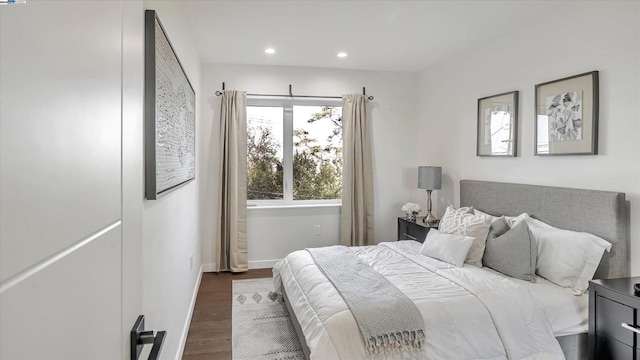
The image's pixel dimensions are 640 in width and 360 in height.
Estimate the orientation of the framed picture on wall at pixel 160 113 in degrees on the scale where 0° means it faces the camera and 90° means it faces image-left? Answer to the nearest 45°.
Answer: approximately 270°

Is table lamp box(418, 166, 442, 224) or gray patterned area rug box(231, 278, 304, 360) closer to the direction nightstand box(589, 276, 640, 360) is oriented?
the gray patterned area rug

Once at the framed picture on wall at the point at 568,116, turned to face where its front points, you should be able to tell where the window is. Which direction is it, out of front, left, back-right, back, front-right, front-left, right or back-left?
front-right

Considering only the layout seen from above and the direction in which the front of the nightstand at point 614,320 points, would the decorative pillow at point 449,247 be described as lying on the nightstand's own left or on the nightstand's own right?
on the nightstand's own right

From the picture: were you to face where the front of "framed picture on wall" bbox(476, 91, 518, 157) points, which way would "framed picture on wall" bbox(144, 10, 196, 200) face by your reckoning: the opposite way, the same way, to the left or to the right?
the opposite way

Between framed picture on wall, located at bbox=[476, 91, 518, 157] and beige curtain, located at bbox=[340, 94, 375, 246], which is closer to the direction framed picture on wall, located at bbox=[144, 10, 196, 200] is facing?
the framed picture on wall

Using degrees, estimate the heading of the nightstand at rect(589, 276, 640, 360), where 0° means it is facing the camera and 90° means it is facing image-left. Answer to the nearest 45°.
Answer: approximately 45°

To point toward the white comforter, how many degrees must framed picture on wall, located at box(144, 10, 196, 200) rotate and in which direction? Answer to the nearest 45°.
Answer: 0° — it already faces it

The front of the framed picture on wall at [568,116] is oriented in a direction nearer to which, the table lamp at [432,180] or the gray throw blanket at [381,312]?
the gray throw blanket
